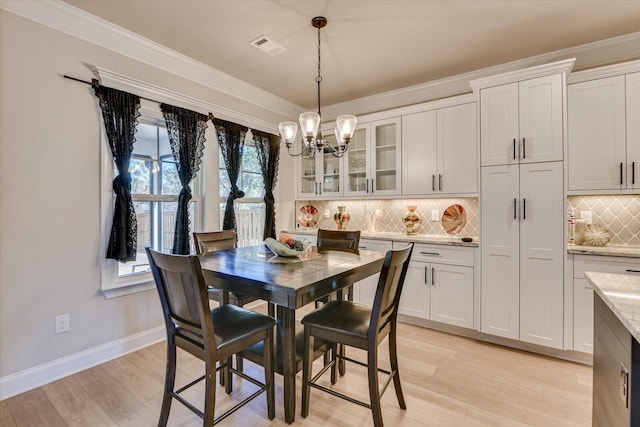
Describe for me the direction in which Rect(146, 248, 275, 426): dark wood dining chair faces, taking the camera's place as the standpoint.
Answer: facing away from the viewer and to the right of the viewer

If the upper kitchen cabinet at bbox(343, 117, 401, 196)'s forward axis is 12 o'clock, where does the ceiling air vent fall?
The ceiling air vent is roughly at 12 o'clock from the upper kitchen cabinet.

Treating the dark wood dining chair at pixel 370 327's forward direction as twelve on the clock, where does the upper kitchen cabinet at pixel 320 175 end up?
The upper kitchen cabinet is roughly at 1 o'clock from the dark wood dining chair.

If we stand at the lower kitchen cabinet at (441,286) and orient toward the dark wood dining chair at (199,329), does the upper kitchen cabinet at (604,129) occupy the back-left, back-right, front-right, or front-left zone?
back-left

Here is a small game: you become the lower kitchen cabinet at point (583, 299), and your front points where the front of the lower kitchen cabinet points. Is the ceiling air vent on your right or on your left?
on your right

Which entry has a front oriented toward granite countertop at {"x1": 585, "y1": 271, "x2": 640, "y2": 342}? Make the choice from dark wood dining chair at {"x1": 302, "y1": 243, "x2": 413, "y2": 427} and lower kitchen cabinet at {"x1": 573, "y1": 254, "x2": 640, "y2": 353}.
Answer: the lower kitchen cabinet

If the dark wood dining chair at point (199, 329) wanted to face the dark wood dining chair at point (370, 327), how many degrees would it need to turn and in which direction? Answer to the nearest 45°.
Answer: approximately 45° to its right

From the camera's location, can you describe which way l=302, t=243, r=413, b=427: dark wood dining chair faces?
facing away from the viewer and to the left of the viewer

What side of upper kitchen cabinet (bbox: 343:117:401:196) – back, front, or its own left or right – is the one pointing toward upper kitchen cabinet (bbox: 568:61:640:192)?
left

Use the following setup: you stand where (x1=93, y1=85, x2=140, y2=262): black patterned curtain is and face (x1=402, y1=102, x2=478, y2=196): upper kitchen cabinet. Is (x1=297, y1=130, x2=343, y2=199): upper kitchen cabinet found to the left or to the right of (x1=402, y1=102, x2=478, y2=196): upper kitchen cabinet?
left
